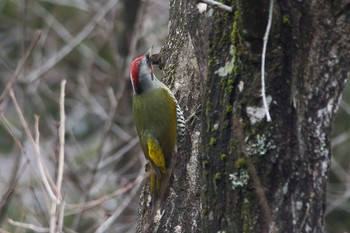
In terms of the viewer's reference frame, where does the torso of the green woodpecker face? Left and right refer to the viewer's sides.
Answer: facing away from the viewer and to the right of the viewer

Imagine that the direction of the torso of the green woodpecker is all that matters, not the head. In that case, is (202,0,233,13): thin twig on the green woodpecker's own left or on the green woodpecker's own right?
on the green woodpecker's own right
